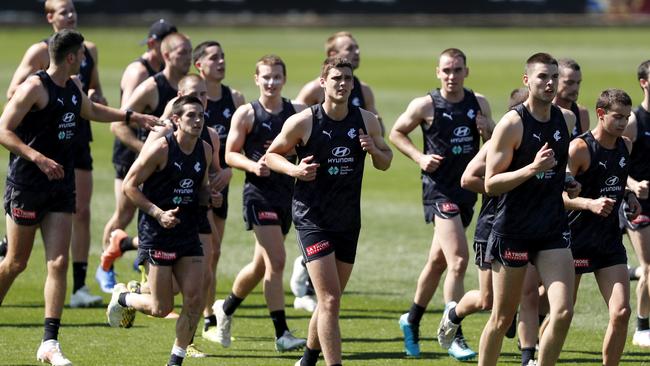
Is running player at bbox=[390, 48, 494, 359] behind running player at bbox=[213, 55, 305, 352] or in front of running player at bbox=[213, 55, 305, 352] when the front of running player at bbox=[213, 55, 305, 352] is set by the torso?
in front

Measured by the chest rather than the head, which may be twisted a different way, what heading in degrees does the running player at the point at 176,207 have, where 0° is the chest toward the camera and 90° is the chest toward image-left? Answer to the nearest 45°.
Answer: approximately 315°

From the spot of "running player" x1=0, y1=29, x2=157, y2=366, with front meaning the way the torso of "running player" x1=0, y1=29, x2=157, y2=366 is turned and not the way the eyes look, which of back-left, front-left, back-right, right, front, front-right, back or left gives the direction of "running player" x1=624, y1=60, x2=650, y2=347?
front-left

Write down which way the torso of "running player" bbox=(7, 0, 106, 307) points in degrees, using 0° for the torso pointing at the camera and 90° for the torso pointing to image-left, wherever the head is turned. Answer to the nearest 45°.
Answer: approximately 315°

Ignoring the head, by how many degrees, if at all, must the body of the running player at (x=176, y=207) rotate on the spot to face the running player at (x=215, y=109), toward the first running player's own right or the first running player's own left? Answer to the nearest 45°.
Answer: approximately 135° to the first running player's own left

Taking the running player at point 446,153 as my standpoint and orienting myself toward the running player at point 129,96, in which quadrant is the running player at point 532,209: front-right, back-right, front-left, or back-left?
back-left

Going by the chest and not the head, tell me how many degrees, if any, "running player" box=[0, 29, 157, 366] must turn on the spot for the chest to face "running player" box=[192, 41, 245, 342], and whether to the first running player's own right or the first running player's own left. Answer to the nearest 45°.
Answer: approximately 90° to the first running player's own left
